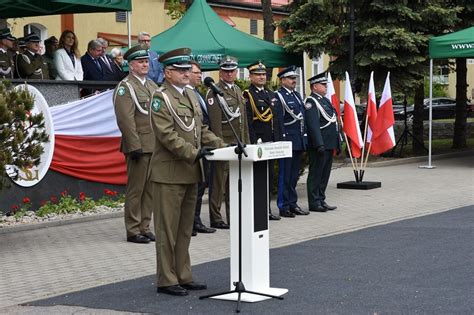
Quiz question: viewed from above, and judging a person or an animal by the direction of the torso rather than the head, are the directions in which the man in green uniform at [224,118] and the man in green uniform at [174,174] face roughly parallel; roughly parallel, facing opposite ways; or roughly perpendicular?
roughly parallel

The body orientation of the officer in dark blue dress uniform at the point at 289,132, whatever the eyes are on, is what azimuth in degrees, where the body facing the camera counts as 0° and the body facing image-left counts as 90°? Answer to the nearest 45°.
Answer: approximately 315°

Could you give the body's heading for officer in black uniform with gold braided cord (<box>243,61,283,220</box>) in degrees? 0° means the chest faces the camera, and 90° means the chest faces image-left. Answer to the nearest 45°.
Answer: approximately 315°

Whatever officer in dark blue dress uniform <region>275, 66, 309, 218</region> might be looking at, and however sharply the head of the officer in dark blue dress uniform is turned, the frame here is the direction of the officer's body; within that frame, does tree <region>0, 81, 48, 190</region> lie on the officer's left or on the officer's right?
on the officer's right

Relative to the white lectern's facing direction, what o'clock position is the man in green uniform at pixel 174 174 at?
The man in green uniform is roughly at 5 o'clock from the white lectern.

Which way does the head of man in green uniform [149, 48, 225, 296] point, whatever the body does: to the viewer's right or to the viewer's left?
to the viewer's right

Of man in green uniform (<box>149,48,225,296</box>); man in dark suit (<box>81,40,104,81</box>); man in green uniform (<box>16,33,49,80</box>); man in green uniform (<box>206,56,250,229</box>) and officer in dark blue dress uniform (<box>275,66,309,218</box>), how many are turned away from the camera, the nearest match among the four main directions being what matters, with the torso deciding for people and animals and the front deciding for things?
0

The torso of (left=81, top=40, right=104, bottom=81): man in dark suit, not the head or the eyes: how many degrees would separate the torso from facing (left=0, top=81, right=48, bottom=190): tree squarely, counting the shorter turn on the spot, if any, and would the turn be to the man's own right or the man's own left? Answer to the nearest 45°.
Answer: approximately 45° to the man's own right

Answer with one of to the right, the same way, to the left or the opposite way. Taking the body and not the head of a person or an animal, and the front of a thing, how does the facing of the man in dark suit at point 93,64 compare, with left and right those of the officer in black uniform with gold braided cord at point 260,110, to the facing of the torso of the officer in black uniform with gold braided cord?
the same way

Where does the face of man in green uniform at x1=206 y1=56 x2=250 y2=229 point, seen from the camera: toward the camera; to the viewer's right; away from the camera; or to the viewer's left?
toward the camera

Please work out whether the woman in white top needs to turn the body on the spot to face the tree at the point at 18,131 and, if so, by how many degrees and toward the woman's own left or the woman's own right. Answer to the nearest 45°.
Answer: approximately 45° to the woman's own right

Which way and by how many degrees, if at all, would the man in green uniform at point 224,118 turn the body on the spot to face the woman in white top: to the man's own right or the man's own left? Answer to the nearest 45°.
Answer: approximately 180°

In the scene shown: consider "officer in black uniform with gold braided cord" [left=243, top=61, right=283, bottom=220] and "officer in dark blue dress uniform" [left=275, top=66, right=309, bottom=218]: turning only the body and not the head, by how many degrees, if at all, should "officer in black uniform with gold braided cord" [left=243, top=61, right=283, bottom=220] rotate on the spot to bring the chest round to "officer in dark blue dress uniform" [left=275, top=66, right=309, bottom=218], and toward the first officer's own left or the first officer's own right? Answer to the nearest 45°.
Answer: approximately 90° to the first officer's own left

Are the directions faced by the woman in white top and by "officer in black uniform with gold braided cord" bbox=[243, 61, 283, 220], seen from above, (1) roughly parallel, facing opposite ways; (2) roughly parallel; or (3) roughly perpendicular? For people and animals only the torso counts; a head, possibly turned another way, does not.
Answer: roughly parallel

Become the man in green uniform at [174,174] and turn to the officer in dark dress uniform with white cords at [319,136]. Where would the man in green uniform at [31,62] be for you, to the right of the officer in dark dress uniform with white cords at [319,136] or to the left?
left

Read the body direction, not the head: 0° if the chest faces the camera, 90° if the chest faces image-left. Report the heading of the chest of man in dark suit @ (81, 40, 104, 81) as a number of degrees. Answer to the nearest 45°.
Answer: approximately 315°
